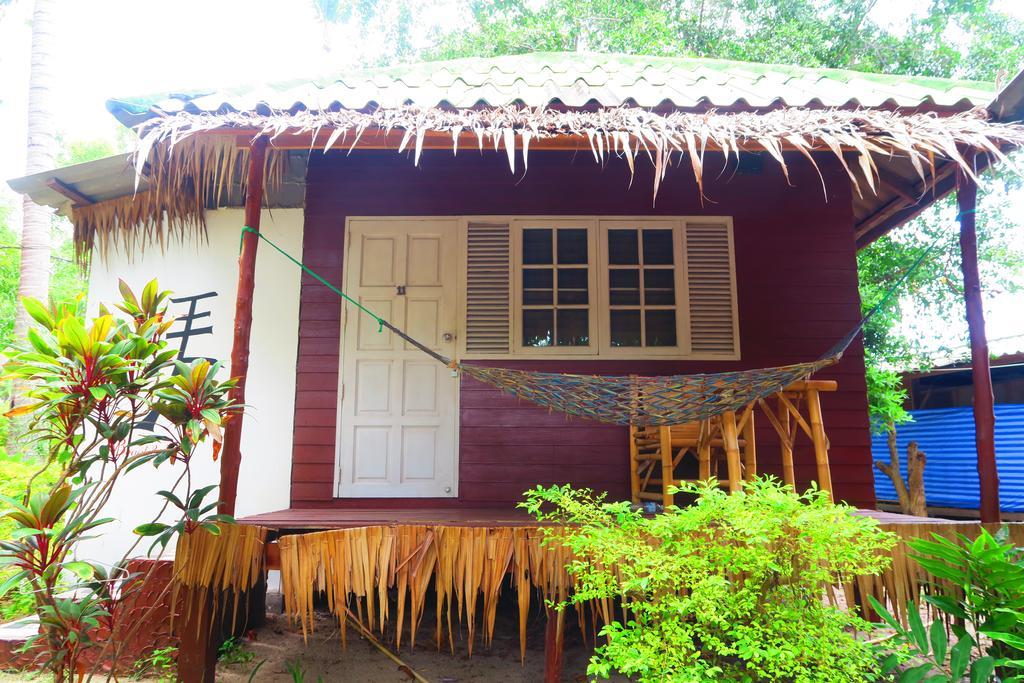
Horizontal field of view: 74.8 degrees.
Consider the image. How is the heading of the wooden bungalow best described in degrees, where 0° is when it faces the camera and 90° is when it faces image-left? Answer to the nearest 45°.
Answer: approximately 0°

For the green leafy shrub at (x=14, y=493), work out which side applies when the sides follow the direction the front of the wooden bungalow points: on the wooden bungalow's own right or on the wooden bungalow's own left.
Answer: on the wooden bungalow's own right

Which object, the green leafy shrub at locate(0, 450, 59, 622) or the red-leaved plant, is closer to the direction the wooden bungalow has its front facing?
the red-leaved plant

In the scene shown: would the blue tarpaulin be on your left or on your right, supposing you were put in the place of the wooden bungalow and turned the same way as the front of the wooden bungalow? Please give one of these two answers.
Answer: on your left

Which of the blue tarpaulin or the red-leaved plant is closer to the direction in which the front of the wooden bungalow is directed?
the red-leaved plant

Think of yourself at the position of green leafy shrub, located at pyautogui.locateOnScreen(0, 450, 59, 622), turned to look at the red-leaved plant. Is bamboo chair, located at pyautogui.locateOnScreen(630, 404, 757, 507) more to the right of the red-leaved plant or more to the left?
left

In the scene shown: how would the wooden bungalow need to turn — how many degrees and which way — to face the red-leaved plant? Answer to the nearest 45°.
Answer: approximately 45° to its right
